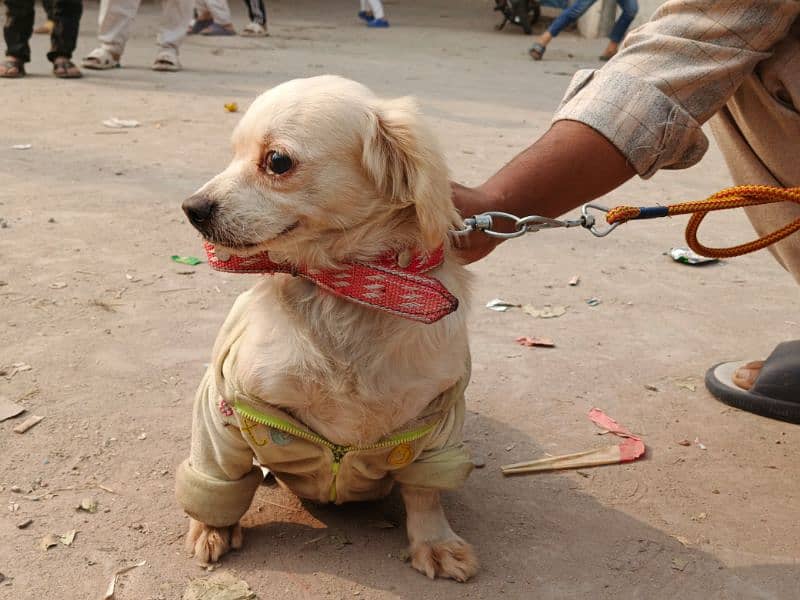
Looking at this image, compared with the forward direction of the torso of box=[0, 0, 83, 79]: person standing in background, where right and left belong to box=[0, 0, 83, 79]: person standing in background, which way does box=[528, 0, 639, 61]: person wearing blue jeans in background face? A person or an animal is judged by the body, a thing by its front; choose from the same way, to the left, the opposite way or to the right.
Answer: to the right

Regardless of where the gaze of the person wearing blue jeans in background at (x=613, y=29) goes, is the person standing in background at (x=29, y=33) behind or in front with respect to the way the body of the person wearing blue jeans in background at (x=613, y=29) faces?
in front

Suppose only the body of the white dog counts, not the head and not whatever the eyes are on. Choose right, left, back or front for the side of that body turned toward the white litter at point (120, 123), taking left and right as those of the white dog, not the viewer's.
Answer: back

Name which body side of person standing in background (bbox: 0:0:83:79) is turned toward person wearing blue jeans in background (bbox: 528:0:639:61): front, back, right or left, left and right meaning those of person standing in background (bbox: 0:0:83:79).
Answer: left

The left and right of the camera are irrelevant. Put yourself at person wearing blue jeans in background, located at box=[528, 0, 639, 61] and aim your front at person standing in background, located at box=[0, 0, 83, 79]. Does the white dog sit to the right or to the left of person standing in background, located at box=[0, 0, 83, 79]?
left

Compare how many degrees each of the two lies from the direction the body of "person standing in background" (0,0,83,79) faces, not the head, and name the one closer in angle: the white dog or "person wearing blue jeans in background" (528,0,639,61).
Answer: the white dog

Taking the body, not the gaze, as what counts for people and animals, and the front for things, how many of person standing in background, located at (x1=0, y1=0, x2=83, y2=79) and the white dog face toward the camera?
2

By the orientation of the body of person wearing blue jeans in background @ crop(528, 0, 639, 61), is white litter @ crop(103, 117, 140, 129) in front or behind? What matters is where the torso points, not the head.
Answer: in front

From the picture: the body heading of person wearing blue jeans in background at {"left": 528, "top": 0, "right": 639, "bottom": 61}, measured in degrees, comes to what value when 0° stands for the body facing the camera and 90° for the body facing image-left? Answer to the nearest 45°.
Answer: approximately 45°

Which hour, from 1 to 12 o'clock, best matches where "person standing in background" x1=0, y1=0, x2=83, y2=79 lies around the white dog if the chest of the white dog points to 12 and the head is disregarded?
The person standing in background is roughly at 5 o'clock from the white dog.
